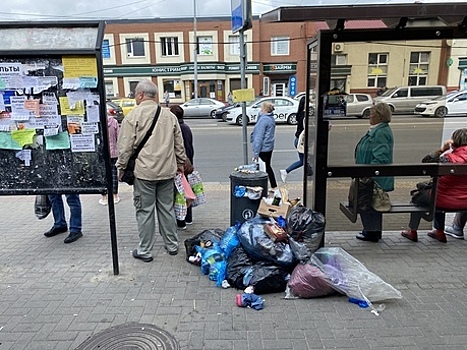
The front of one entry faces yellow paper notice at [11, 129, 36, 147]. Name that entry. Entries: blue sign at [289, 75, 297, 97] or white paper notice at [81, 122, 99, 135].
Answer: the blue sign

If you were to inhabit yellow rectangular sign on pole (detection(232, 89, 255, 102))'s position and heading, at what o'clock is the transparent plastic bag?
The transparent plastic bag is roughly at 11 o'clock from the yellow rectangular sign on pole.

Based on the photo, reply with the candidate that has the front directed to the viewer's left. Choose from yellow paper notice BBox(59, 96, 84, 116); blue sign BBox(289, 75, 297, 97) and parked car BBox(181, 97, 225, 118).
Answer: the parked car

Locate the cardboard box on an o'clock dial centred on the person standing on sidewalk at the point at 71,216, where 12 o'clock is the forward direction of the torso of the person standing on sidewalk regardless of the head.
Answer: The cardboard box is roughly at 9 o'clock from the person standing on sidewalk.

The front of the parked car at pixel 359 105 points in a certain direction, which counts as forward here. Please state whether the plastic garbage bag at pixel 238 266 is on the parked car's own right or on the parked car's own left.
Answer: on the parked car's own left

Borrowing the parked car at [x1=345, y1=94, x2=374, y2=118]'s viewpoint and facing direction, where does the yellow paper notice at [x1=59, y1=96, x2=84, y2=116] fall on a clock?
The yellow paper notice is roughly at 11 o'clock from the parked car.

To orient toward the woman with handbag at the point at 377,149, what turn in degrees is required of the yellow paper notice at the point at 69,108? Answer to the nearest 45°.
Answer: approximately 90° to its left

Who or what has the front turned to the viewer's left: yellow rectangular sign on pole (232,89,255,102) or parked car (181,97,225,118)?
the parked car

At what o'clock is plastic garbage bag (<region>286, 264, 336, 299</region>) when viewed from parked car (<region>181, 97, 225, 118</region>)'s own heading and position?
The plastic garbage bag is roughly at 9 o'clock from the parked car.

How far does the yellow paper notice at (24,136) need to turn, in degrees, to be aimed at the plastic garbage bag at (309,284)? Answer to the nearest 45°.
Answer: approximately 45° to its left

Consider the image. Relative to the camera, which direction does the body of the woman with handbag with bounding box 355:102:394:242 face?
to the viewer's left

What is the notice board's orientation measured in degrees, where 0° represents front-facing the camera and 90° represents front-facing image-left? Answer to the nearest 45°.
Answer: approximately 0°
